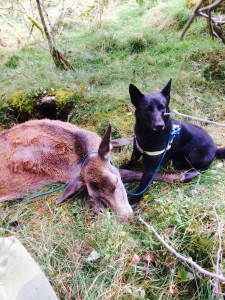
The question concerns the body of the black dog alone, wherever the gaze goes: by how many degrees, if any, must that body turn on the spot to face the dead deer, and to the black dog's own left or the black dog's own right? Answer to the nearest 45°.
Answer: approximately 45° to the black dog's own right

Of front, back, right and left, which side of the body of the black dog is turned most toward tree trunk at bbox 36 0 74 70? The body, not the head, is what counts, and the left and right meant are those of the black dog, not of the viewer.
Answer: right

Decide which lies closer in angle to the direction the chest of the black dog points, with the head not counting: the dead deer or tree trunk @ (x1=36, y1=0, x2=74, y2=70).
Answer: the dead deer

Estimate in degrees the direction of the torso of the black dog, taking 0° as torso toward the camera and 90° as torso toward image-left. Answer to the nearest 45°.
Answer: approximately 45°
